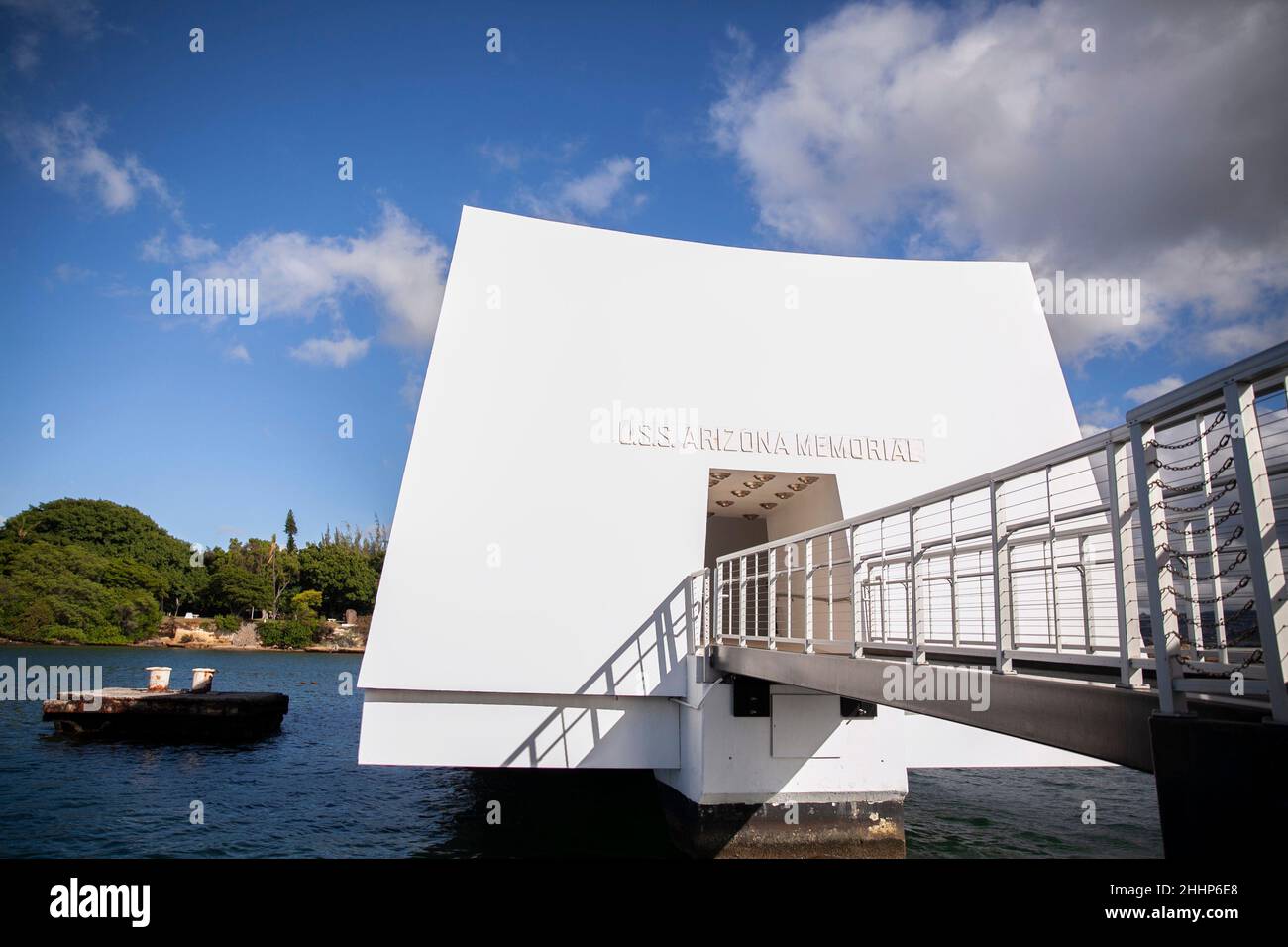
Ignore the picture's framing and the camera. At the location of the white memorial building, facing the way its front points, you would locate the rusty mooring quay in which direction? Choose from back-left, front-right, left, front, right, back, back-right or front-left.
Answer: back-right

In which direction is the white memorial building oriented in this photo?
toward the camera
